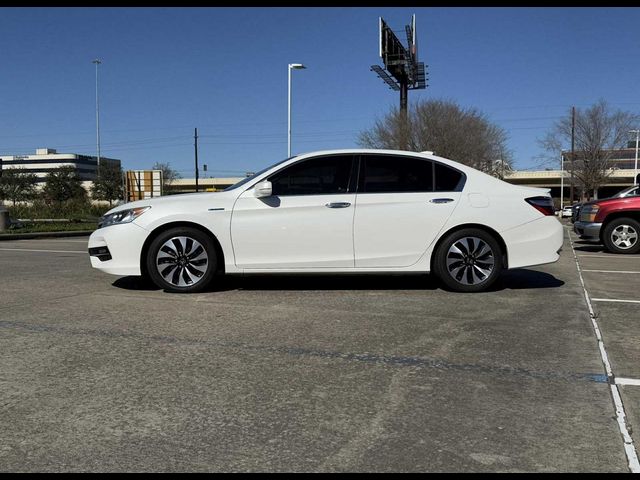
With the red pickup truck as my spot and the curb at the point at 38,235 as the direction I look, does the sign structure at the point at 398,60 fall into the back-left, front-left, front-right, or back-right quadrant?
front-right

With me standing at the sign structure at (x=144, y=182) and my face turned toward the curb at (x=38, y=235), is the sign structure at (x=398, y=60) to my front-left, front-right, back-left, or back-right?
back-left

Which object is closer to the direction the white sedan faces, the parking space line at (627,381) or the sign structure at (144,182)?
the sign structure

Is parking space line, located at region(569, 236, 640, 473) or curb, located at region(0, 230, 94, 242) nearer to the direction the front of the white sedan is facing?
the curb

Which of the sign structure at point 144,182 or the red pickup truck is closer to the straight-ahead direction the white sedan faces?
the sign structure

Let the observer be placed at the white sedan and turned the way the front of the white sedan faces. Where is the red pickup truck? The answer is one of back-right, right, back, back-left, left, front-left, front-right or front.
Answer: back-right

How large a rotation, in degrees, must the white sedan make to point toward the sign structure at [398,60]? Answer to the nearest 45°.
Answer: approximately 90° to its right

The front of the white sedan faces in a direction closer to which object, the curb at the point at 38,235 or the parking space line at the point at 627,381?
the curb

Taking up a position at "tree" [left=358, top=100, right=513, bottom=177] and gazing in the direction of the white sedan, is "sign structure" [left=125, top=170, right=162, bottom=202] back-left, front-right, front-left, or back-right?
front-right

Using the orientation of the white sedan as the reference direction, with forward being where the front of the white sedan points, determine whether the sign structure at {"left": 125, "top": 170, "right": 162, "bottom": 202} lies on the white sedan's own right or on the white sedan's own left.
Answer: on the white sedan's own right

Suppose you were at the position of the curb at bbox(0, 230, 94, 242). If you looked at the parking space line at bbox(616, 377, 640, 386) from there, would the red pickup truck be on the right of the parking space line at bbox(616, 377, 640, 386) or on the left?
left

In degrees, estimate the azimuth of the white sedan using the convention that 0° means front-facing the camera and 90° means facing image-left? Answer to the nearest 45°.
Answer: approximately 90°

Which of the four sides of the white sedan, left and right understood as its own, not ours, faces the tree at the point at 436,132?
right

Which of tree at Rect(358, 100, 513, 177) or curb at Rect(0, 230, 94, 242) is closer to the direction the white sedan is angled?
the curb
